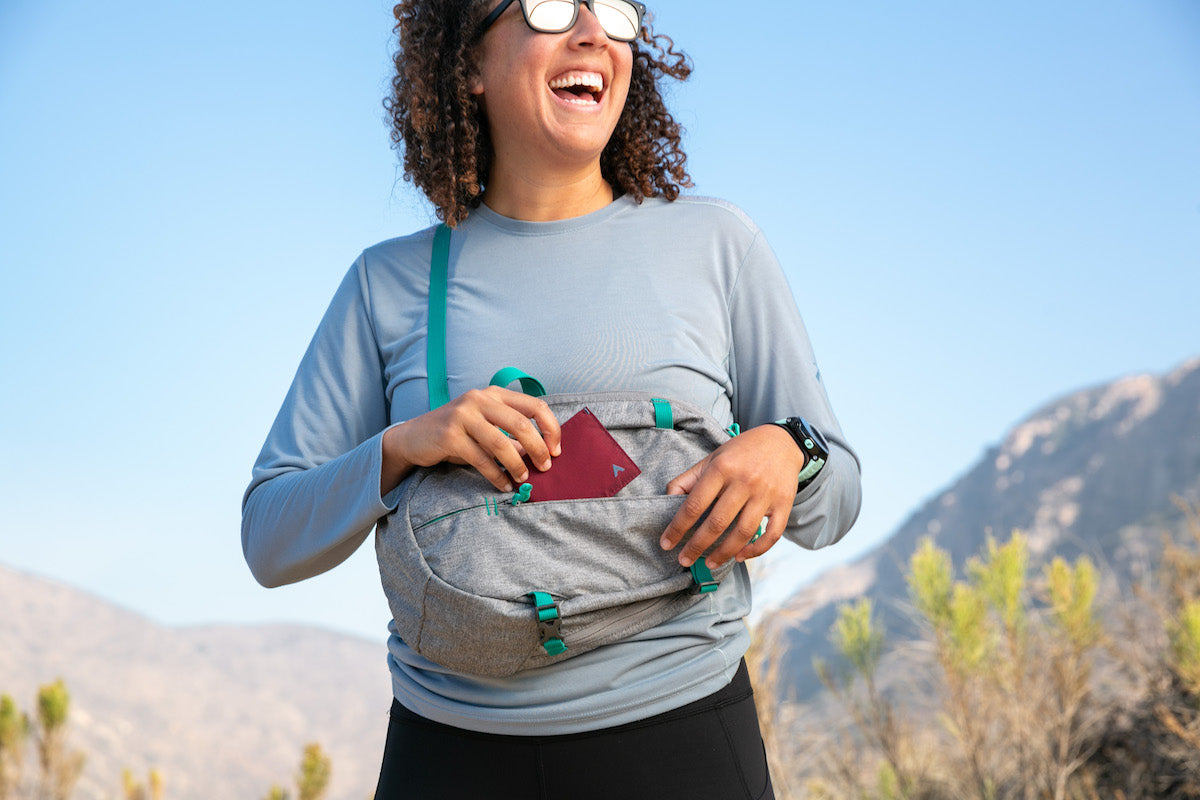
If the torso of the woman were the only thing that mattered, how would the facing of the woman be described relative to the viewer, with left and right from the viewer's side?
facing the viewer

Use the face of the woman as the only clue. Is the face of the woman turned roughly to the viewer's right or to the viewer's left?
to the viewer's right
